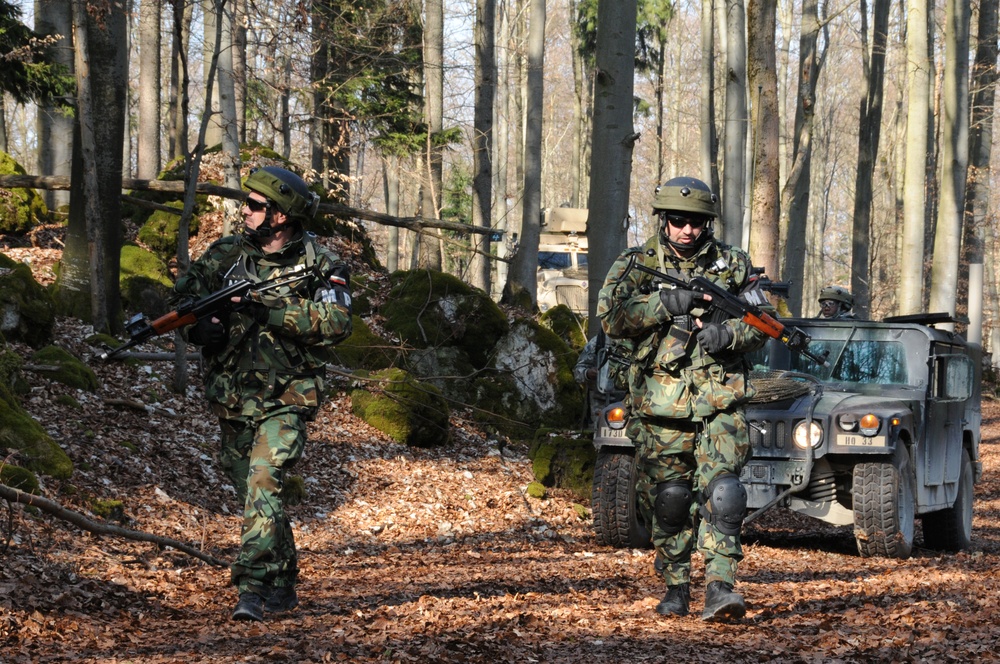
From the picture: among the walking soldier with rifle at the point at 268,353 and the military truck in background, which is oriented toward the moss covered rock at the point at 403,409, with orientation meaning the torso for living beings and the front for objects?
the military truck in background

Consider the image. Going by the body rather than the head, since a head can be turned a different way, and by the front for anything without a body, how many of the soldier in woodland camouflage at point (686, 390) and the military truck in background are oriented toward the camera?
2

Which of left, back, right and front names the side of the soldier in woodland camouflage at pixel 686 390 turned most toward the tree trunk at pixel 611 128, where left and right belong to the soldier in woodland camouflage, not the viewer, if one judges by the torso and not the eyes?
back

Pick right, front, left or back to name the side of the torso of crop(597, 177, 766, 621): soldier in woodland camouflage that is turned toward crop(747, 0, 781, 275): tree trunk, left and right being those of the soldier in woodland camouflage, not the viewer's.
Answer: back

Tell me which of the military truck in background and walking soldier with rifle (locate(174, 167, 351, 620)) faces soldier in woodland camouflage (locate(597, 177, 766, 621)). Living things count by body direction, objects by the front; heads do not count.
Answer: the military truck in background

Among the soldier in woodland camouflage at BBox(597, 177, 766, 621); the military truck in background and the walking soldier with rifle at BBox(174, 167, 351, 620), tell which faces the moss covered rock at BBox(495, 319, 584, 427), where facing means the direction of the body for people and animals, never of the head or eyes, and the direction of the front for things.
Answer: the military truck in background

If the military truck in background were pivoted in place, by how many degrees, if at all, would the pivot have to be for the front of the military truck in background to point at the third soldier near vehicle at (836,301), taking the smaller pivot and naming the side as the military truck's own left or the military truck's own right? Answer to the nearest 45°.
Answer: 0° — it already faces them

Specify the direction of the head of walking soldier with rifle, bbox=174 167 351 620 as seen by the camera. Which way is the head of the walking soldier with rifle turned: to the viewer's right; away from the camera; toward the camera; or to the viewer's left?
to the viewer's left

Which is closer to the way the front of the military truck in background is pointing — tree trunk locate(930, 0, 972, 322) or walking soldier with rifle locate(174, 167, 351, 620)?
the walking soldier with rifle

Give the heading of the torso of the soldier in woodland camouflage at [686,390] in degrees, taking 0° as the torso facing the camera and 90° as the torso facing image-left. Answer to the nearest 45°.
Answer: approximately 0°
